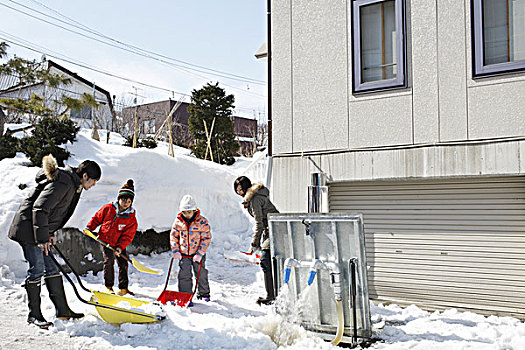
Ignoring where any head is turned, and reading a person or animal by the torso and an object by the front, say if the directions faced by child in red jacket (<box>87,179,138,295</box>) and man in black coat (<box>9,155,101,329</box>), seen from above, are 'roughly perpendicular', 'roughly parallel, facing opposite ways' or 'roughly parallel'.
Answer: roughly perpendicular

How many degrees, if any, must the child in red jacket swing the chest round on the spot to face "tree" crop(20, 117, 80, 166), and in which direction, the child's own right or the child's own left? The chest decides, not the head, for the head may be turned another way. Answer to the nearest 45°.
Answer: approximately 180°

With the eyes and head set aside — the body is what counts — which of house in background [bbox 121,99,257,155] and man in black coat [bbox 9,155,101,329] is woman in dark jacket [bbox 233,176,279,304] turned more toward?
the man in black coat

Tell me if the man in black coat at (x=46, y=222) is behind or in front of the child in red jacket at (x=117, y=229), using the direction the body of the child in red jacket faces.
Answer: in front

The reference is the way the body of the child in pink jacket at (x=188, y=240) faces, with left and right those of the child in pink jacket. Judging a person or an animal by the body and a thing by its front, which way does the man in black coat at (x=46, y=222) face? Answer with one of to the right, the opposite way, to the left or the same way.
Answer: to the left

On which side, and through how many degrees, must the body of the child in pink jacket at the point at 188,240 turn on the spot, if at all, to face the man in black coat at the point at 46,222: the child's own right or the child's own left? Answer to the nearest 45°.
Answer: approximately 45° to the child's own right

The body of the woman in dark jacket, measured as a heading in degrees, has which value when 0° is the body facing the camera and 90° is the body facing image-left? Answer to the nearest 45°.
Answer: approximately 90°

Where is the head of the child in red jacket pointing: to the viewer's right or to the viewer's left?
to the viewer's right

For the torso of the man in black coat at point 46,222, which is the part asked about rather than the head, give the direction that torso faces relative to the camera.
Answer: to the viewer's right

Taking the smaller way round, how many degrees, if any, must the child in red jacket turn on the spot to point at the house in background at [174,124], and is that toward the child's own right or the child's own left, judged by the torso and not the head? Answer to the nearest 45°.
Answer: approximately 180°

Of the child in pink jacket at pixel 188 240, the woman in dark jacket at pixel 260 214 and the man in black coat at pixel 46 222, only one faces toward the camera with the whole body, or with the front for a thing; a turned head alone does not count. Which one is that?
the child in pink jacket

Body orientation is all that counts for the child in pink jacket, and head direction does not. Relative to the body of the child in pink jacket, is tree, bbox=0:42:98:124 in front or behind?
behind

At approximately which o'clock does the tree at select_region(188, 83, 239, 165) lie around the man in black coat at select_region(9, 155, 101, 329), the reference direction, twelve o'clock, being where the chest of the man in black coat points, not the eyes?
The tree is roughly at 10 o'clock from the man in black coat.

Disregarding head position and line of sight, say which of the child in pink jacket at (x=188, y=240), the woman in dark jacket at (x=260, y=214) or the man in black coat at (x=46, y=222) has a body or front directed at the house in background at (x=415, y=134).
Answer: the man in black coat

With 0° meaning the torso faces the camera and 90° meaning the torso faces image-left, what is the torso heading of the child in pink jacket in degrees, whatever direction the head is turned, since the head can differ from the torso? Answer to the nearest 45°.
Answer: approximately 0°
